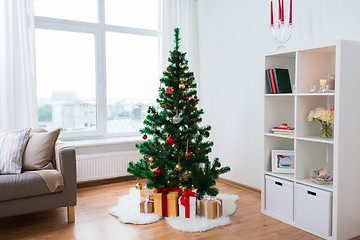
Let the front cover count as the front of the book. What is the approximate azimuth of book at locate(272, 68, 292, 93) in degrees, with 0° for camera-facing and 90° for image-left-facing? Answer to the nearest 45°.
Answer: approximately 315°

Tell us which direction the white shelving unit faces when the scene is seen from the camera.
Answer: facing the viewer and to the left of the viewer

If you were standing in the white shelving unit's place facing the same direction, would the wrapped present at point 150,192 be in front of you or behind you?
in front

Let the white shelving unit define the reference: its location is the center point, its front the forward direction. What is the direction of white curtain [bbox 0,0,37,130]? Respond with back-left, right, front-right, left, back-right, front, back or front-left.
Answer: front-right

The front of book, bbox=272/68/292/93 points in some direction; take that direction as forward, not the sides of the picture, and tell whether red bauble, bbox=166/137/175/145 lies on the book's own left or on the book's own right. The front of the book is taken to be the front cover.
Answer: on the book's own right

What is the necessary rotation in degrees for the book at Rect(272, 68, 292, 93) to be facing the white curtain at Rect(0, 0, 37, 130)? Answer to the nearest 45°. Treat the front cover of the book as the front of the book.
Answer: approximately 135° to its right
